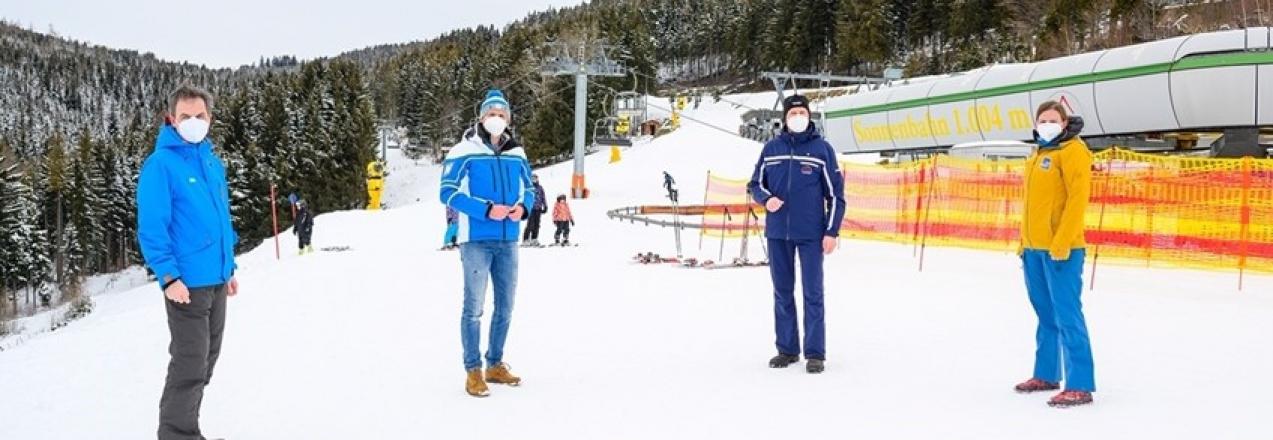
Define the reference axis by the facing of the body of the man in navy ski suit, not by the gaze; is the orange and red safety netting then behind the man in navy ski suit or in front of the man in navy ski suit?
behind

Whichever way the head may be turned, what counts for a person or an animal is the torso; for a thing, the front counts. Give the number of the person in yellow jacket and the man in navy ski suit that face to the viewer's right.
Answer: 0

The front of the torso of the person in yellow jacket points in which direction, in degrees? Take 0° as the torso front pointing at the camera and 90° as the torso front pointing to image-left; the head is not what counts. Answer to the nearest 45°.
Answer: approximately 45°

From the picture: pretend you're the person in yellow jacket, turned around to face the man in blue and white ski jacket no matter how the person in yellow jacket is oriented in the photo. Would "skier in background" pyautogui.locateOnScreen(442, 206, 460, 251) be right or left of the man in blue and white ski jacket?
right

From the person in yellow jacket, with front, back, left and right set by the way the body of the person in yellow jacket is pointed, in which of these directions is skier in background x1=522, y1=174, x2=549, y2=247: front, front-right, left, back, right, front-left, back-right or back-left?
right

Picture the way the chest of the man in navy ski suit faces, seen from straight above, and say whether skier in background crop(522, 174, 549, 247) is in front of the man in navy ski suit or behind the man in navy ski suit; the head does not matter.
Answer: behind

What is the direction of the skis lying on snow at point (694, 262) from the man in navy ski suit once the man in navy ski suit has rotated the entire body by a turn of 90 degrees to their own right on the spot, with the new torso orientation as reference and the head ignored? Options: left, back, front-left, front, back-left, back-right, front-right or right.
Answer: right

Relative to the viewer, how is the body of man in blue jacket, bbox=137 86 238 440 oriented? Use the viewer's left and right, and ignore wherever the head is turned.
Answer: facing the viewer and to the right of the viewer

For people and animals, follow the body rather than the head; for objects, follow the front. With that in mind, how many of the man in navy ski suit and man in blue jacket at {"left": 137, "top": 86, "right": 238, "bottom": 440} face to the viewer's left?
0

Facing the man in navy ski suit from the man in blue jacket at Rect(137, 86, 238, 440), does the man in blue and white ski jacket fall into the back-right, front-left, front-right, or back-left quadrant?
front-left

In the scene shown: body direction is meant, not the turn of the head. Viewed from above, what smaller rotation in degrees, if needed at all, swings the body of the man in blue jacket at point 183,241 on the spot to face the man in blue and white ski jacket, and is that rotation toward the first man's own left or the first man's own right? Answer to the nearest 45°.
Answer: approximately 45° to the first man's own left

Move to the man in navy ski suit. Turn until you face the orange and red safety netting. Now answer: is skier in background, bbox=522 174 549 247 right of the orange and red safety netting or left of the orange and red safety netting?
left

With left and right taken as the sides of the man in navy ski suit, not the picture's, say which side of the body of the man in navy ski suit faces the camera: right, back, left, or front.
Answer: front
